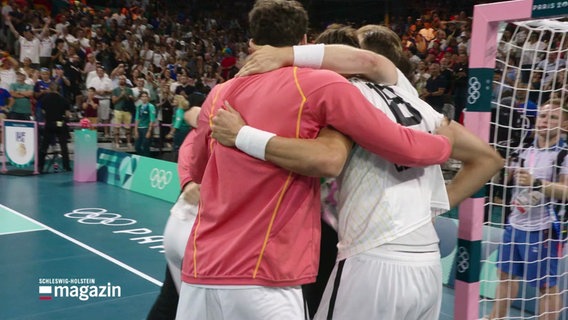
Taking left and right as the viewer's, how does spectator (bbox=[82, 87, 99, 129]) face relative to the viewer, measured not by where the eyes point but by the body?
facing the viewer

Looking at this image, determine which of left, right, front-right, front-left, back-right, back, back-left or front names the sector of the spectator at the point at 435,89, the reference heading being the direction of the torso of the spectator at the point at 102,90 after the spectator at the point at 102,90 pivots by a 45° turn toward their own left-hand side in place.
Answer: front

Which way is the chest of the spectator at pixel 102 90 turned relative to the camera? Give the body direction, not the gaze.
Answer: toward the camera

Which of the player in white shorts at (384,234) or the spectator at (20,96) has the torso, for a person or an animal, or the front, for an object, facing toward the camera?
the spectator

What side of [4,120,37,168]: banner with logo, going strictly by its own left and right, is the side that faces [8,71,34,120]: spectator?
back

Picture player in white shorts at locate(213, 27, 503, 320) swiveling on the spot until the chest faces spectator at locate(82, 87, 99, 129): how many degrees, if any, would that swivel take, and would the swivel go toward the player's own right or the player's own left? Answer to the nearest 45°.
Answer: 0° — they already face them

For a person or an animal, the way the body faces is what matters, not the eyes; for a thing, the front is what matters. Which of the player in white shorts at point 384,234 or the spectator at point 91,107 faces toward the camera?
the spectator

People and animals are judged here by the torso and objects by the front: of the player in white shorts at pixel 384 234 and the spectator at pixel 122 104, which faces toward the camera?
the spectator

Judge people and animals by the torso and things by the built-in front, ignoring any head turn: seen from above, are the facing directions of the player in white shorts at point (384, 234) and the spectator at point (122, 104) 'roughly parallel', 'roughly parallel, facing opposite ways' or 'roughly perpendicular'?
roughly parallel, facing opposite ways

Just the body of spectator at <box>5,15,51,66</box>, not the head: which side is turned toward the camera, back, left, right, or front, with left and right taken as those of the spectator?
front

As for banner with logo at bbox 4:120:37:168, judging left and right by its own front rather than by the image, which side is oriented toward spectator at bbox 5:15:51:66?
back

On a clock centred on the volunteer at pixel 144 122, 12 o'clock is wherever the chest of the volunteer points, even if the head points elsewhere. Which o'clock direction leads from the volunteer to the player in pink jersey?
The player in pink jersey is roughly at 12 o'clock from the volunteer.

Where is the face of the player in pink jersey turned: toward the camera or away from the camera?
away from the camera

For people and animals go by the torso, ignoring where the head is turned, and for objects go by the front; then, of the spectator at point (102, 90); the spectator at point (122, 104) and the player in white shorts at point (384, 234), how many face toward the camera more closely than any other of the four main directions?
2

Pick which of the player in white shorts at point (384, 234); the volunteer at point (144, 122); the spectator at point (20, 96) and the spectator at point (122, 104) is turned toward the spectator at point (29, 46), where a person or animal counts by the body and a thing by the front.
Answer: the player in white shorts

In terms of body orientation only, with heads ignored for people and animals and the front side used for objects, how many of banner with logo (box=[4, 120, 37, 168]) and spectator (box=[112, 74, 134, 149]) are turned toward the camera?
2

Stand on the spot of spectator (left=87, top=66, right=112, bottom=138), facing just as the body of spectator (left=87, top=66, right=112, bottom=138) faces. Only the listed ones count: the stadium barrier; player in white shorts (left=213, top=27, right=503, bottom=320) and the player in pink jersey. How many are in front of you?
3
